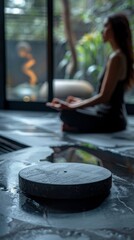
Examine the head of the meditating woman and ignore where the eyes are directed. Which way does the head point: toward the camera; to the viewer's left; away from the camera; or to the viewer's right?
to the viewer's left

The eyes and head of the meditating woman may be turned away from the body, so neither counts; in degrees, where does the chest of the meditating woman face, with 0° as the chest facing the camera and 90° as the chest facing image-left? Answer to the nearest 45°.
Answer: approximately 90°

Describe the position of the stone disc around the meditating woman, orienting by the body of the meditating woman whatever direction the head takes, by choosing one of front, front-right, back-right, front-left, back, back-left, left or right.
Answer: left

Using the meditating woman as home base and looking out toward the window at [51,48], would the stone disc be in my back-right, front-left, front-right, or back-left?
back-left

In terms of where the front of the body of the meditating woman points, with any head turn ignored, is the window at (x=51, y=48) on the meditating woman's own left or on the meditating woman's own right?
on the meditating woman's own right
